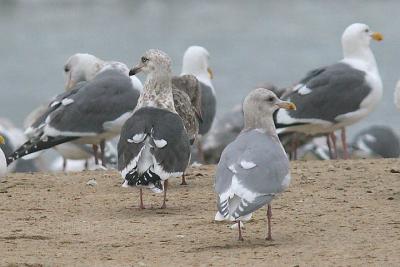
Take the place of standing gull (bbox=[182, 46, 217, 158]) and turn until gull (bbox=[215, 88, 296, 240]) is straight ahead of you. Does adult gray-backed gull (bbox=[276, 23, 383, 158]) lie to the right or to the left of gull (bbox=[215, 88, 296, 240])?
left

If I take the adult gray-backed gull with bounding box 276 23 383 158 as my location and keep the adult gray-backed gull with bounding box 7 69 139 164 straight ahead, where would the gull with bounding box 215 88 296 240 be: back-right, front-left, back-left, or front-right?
front-left

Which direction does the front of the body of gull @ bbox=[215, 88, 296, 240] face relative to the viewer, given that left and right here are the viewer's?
facing away from the viewer and to the right of the viewer

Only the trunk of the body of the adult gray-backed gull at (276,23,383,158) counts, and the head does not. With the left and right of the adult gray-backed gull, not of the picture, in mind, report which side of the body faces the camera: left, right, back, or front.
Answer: right

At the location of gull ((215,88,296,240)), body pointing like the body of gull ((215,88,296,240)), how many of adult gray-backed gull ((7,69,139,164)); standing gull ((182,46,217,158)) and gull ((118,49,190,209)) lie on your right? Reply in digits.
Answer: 0

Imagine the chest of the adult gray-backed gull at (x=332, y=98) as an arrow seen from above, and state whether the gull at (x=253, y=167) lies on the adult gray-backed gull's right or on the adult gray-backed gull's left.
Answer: on the adult gray-backed gull's right

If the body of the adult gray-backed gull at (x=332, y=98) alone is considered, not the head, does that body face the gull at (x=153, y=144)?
no

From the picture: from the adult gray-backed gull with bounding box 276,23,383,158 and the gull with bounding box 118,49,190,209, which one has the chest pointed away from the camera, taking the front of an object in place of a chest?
the gull

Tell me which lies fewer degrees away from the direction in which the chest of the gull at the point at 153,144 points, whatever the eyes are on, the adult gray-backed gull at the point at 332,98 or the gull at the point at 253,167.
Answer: the adult gray-backed gull

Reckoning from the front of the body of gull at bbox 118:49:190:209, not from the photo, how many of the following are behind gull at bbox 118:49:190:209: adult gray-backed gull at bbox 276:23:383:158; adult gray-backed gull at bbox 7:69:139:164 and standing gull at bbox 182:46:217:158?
0

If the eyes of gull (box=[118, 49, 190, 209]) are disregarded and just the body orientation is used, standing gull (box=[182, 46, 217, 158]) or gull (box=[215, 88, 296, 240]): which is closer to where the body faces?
the standing gull

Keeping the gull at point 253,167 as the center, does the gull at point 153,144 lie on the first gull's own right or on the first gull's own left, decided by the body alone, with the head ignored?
on the first gull's own left

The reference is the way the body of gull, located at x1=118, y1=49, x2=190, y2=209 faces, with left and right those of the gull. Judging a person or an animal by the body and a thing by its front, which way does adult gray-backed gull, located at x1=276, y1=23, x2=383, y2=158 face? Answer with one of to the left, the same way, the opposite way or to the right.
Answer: to the right

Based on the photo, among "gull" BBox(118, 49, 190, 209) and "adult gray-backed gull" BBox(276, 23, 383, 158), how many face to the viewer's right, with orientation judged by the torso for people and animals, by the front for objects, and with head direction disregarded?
1

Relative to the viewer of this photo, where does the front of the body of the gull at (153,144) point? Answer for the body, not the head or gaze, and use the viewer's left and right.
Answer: facing away from the viewer
